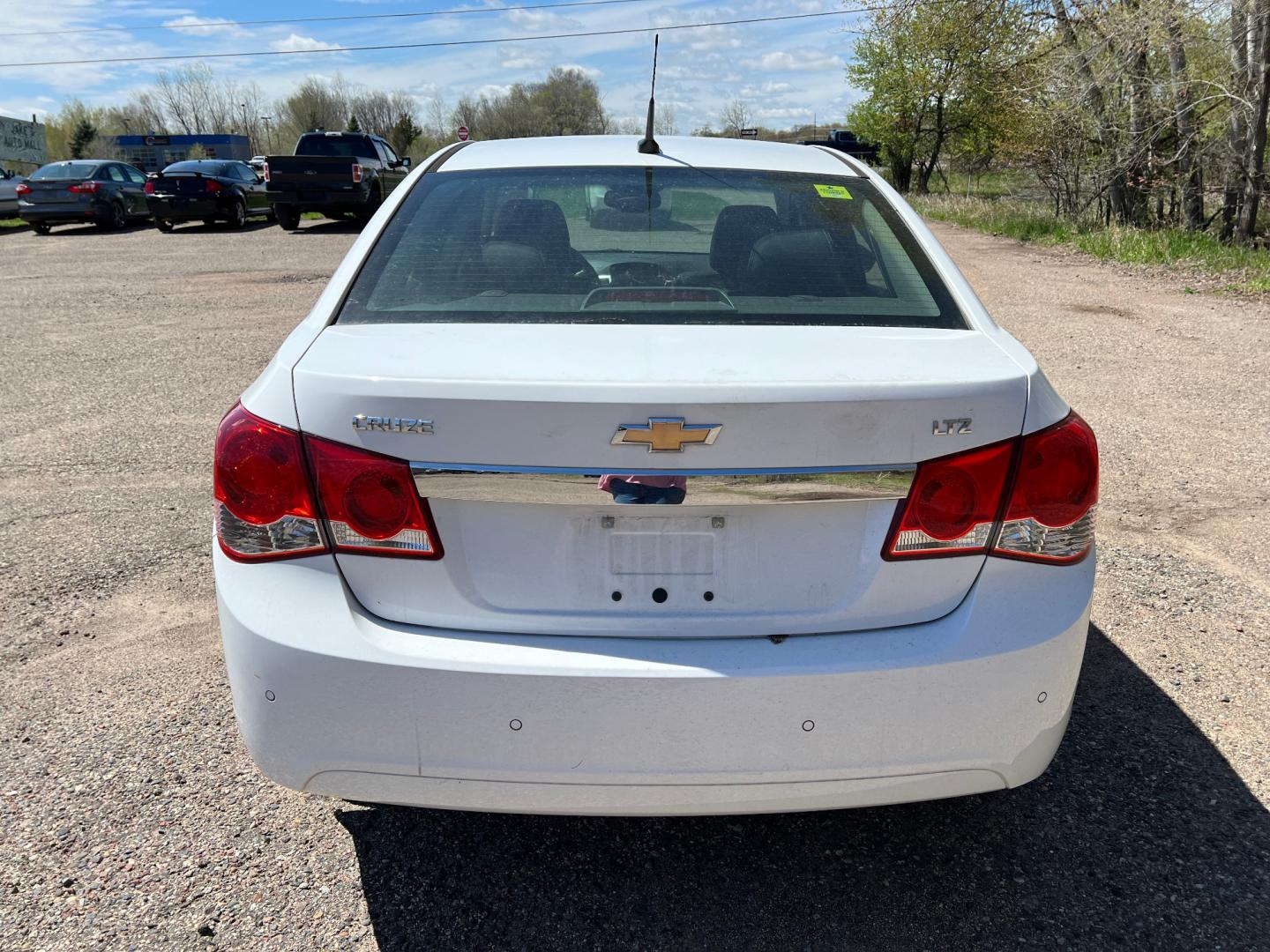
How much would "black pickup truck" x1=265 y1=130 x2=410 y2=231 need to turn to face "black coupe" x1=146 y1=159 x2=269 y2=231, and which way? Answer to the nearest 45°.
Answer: approximately 90° to its left

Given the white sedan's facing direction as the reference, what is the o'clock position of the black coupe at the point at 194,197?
The black coupe is roughly at 11 o'clock from the white sedan.

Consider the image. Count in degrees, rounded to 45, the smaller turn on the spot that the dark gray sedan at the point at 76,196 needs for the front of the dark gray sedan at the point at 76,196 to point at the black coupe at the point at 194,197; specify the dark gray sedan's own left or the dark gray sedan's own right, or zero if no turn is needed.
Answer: approximately 90° to the dark gray sedan's own right

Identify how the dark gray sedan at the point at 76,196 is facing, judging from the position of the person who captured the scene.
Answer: facing away from the viewer and to the right of the viewer

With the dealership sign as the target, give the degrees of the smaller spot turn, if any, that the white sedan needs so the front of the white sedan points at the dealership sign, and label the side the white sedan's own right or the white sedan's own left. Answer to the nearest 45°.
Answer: approximately 45° to the white sedan's own left

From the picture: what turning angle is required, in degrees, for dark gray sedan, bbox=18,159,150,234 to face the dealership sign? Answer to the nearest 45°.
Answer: approximately 45° to its left

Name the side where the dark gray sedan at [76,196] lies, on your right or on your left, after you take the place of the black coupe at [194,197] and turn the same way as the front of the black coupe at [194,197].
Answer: on your left

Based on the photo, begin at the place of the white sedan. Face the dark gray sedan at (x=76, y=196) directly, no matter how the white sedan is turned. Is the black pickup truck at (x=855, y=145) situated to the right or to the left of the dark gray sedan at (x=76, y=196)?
right

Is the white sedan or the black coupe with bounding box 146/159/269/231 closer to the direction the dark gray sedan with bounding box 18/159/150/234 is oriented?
the black coupe

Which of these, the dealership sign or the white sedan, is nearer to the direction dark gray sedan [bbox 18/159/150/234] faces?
the dealership sign

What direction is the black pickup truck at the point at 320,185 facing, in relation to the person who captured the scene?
facing away from the viewer and to the right of the viewer

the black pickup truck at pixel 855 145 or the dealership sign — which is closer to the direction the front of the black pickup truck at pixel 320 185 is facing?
the black pickup truck

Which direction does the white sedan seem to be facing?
away from the camera

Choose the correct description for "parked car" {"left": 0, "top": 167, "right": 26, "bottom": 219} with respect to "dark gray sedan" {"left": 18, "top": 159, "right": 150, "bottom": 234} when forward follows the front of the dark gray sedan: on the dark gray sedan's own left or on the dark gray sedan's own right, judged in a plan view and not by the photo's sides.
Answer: on the dark gray sedan's own left
